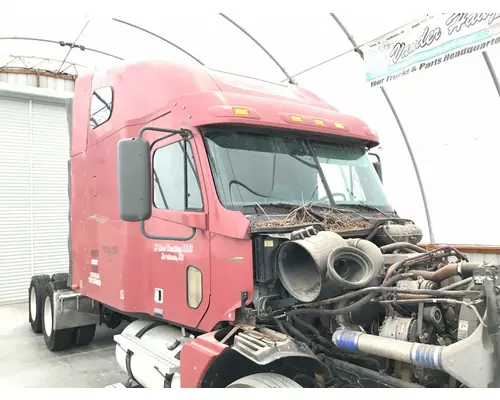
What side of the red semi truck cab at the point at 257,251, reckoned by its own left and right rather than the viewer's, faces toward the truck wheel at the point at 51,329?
back

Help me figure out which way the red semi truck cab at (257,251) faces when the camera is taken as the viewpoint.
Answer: facing the viewer and to the right of the viewer

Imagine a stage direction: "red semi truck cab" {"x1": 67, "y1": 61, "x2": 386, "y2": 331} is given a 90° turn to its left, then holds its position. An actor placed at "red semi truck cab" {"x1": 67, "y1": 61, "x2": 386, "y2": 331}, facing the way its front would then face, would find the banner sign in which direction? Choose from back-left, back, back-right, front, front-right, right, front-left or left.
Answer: front

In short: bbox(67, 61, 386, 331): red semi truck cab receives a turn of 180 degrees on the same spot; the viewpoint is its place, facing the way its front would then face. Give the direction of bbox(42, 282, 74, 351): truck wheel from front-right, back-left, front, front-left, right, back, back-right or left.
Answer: front

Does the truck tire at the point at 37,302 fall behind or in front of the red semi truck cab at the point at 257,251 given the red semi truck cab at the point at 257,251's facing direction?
behind

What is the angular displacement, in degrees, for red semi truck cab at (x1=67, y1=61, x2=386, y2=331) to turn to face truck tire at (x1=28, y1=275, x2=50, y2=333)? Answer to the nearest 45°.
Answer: approximately 180°

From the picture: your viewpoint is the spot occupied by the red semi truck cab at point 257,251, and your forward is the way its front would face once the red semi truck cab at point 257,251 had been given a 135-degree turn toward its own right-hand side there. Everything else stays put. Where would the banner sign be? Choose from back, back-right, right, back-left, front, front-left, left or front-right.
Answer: back-right
